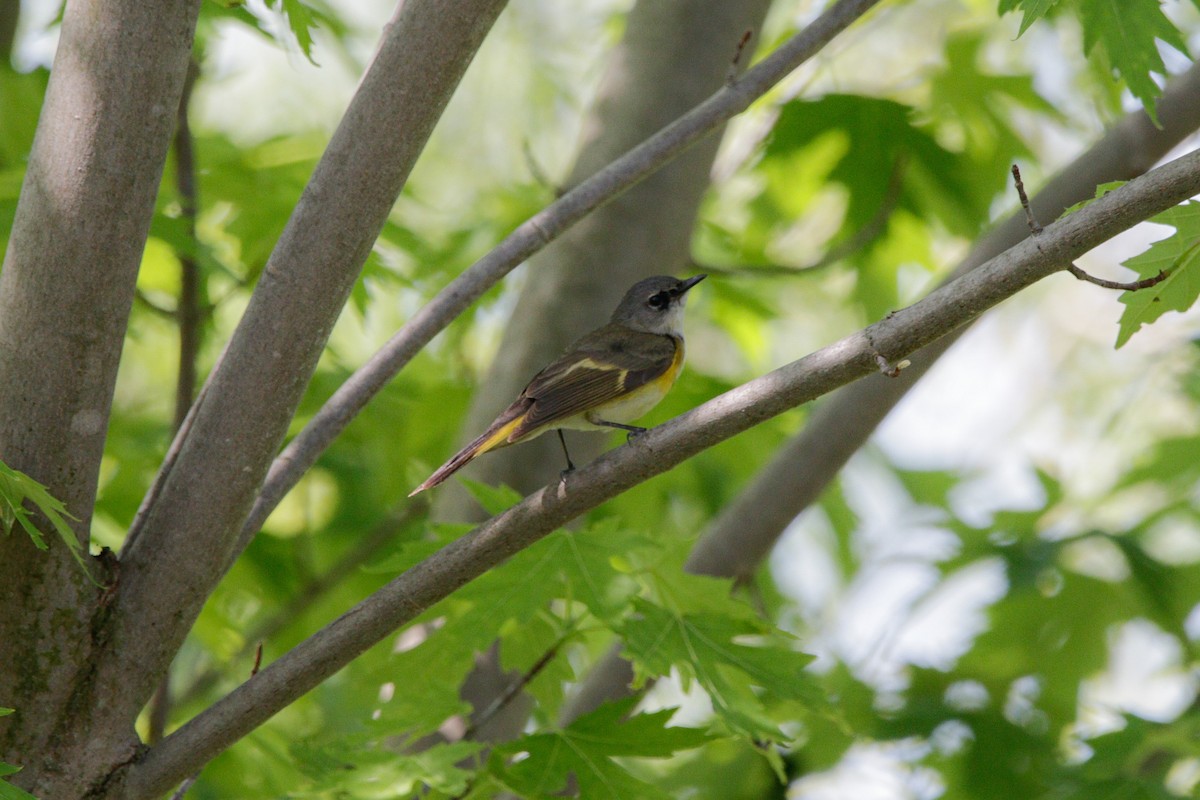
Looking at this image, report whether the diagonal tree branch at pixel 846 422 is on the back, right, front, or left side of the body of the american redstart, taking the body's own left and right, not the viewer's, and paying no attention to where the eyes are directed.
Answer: front

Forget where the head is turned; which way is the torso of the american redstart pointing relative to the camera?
to the viewer's right

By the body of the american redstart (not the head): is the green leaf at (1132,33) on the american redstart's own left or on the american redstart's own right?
on the american redstart's own right

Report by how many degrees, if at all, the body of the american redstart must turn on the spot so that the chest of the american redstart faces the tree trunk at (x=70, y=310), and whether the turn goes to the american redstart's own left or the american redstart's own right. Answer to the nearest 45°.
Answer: approximately 135° to the american redstart's own right
